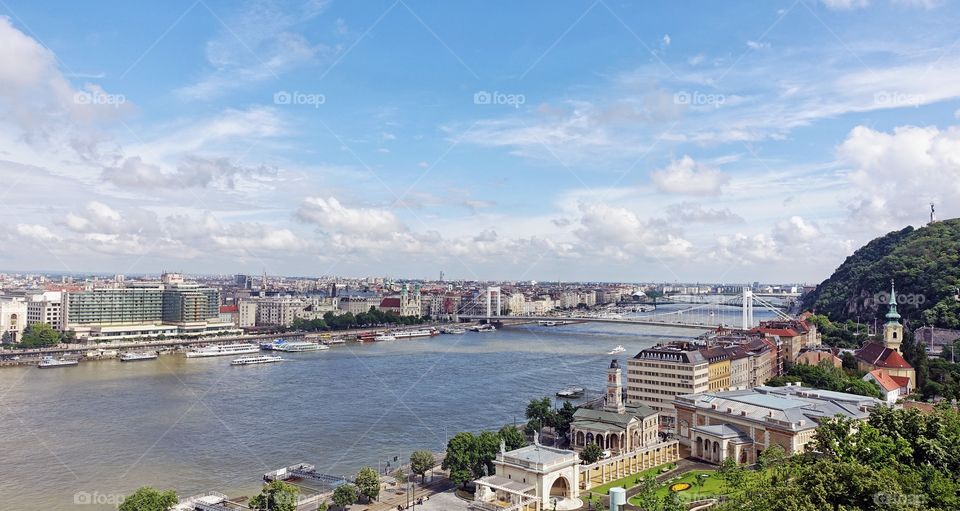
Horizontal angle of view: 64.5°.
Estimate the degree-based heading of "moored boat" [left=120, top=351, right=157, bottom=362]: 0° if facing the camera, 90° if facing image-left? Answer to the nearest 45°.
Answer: approximately 90°

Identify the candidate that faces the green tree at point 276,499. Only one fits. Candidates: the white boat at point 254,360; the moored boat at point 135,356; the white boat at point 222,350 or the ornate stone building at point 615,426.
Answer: the ornate stone building

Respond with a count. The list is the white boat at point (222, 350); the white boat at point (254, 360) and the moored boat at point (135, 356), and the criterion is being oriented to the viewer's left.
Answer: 3

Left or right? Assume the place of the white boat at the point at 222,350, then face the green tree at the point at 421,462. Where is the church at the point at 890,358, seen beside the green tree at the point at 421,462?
left

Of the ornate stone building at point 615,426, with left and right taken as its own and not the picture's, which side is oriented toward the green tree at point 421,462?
front

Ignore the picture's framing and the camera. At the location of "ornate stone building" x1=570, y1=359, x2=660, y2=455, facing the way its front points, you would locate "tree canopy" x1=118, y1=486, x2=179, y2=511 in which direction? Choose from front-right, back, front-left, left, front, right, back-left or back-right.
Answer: front

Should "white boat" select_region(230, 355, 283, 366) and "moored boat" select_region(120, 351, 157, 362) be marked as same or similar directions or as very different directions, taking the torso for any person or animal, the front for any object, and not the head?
same or similar directions

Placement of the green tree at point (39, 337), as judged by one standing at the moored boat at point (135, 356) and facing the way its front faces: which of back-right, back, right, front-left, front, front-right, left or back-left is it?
front-right

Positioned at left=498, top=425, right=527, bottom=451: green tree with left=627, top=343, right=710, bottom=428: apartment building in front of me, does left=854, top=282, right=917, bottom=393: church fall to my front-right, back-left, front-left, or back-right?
front-right

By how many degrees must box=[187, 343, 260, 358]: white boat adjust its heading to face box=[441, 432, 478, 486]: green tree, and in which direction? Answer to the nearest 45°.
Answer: approximately 90° to its left

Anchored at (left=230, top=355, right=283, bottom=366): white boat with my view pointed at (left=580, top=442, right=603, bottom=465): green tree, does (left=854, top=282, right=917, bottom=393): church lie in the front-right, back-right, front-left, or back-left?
front-left

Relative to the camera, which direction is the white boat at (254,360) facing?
to the viewer's left

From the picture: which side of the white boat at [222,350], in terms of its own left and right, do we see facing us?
left

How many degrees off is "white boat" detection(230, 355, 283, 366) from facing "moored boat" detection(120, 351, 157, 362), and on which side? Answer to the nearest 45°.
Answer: approximately 45° to its right
